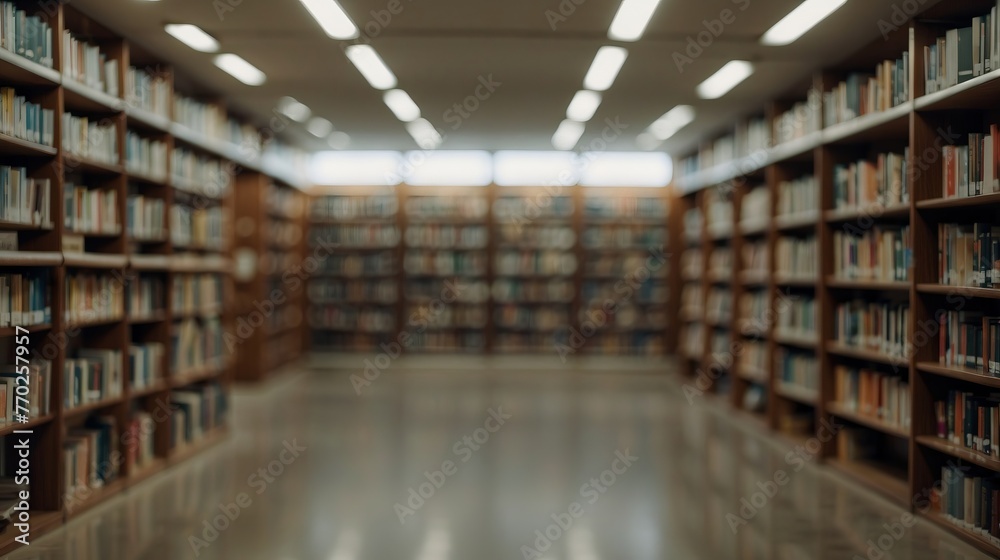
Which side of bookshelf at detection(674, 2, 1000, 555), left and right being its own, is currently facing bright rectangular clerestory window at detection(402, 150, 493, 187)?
right

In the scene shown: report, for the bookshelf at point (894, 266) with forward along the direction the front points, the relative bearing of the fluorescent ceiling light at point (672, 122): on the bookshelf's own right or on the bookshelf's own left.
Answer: on the bookshelf's own right

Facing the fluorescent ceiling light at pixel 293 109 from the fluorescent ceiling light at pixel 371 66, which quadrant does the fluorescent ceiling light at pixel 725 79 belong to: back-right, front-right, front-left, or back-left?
back-right

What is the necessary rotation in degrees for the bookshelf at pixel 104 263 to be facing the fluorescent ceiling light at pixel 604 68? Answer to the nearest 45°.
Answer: approximately 45° to its left

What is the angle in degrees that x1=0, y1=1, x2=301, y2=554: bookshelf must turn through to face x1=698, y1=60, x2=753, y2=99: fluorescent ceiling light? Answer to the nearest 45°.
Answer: approximately 45° to its left

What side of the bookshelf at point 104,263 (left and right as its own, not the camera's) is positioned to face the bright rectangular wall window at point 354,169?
left

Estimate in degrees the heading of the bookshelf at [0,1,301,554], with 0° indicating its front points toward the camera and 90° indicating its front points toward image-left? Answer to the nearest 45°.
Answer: approximately 315°

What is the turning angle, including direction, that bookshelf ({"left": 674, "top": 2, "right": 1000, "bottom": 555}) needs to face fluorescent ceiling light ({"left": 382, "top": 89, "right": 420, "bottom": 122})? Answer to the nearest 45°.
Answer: approximately 45° to its right

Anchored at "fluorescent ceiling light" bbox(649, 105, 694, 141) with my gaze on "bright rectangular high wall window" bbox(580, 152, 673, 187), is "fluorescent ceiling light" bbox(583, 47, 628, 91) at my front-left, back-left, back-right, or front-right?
back-left

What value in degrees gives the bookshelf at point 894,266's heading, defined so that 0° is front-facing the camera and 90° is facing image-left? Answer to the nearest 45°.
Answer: approximately 45°
